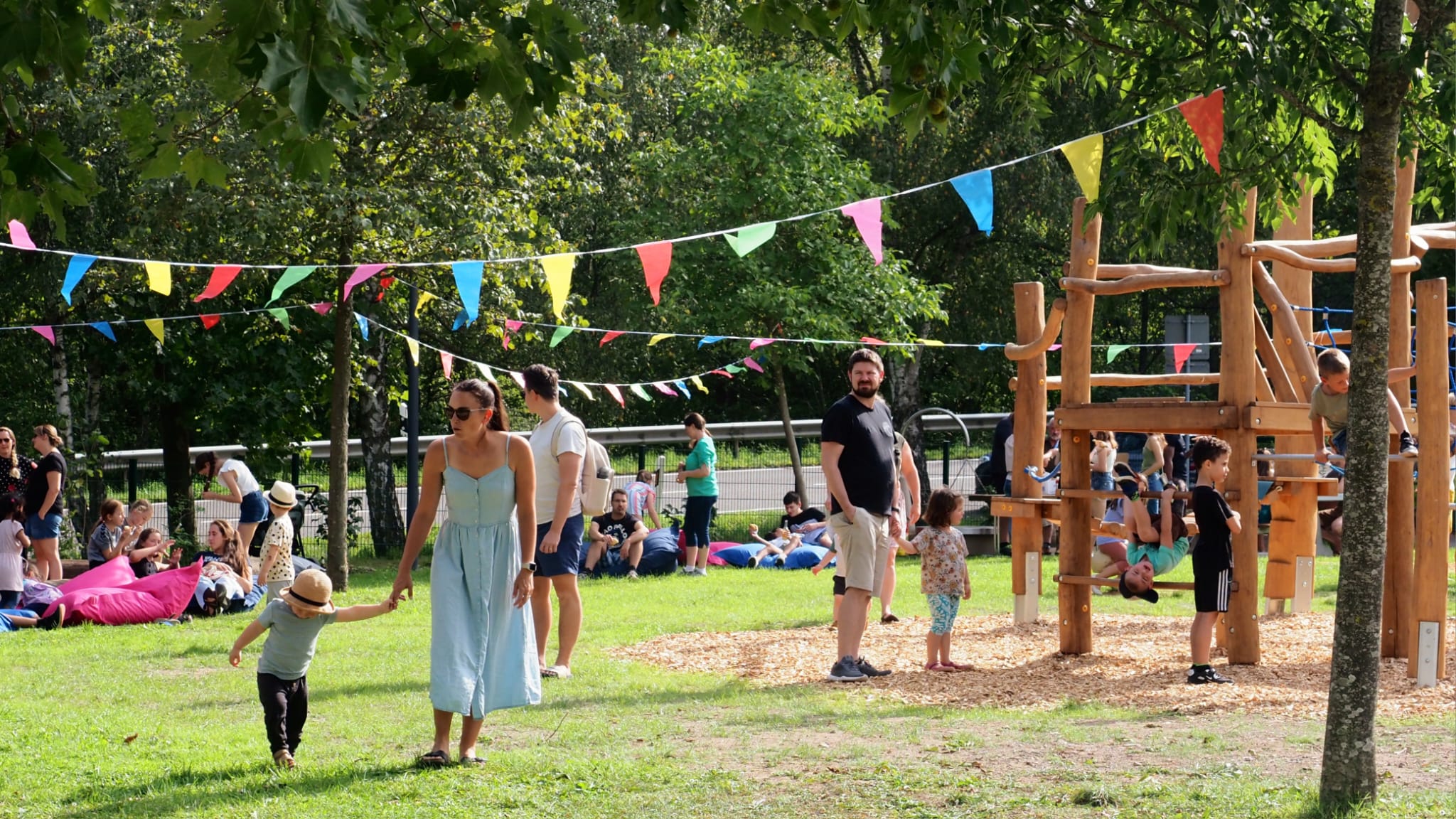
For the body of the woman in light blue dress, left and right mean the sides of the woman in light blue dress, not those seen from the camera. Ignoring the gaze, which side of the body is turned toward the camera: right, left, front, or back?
front

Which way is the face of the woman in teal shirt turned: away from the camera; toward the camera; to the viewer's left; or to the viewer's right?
to the viewer's left

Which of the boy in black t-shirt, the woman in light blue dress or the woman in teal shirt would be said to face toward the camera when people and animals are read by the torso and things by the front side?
the woman in light blue dress

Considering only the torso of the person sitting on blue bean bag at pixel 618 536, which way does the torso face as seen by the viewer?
toward the camera

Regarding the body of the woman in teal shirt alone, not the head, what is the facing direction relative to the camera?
to the viewer's left
